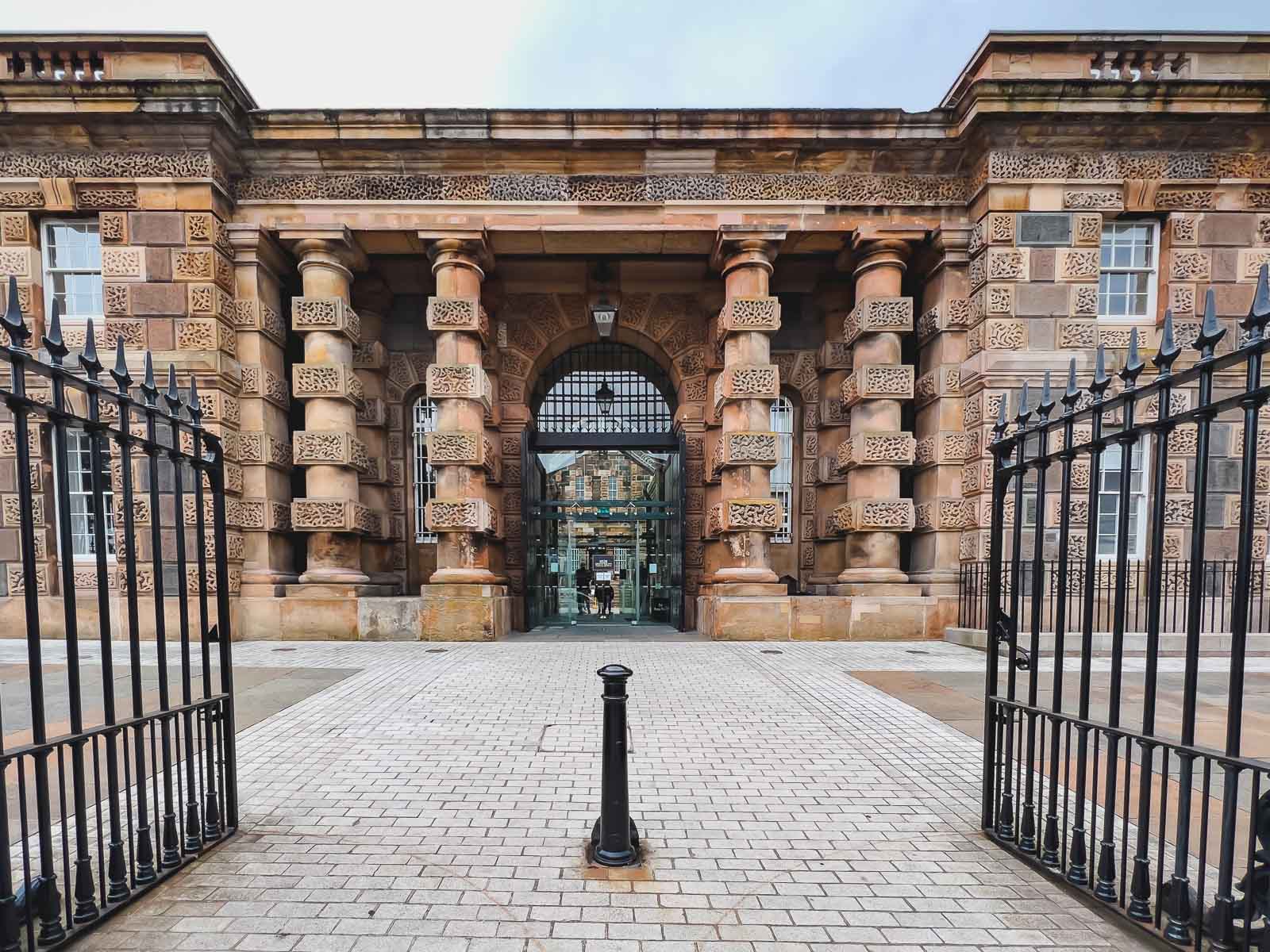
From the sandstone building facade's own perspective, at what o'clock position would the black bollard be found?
The black bollard is roughly at 12 o'clock from the sandstone building facade.

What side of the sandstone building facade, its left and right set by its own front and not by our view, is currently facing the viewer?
front

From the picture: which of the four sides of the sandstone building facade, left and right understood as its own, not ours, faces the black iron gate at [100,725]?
front

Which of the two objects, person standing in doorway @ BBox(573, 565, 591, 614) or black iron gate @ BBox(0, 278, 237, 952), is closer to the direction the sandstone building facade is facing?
the black iron gate

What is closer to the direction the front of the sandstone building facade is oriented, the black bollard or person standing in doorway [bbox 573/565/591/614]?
the black bollard

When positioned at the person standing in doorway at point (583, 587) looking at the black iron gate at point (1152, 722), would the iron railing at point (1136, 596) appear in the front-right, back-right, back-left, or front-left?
front-left

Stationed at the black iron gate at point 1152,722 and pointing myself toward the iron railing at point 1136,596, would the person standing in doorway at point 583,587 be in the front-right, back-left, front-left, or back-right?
front-left

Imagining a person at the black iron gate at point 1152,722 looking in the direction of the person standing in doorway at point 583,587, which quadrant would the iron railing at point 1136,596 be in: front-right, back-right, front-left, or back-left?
front-right

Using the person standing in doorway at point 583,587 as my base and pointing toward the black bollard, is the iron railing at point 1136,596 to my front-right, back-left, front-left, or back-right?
front-left
